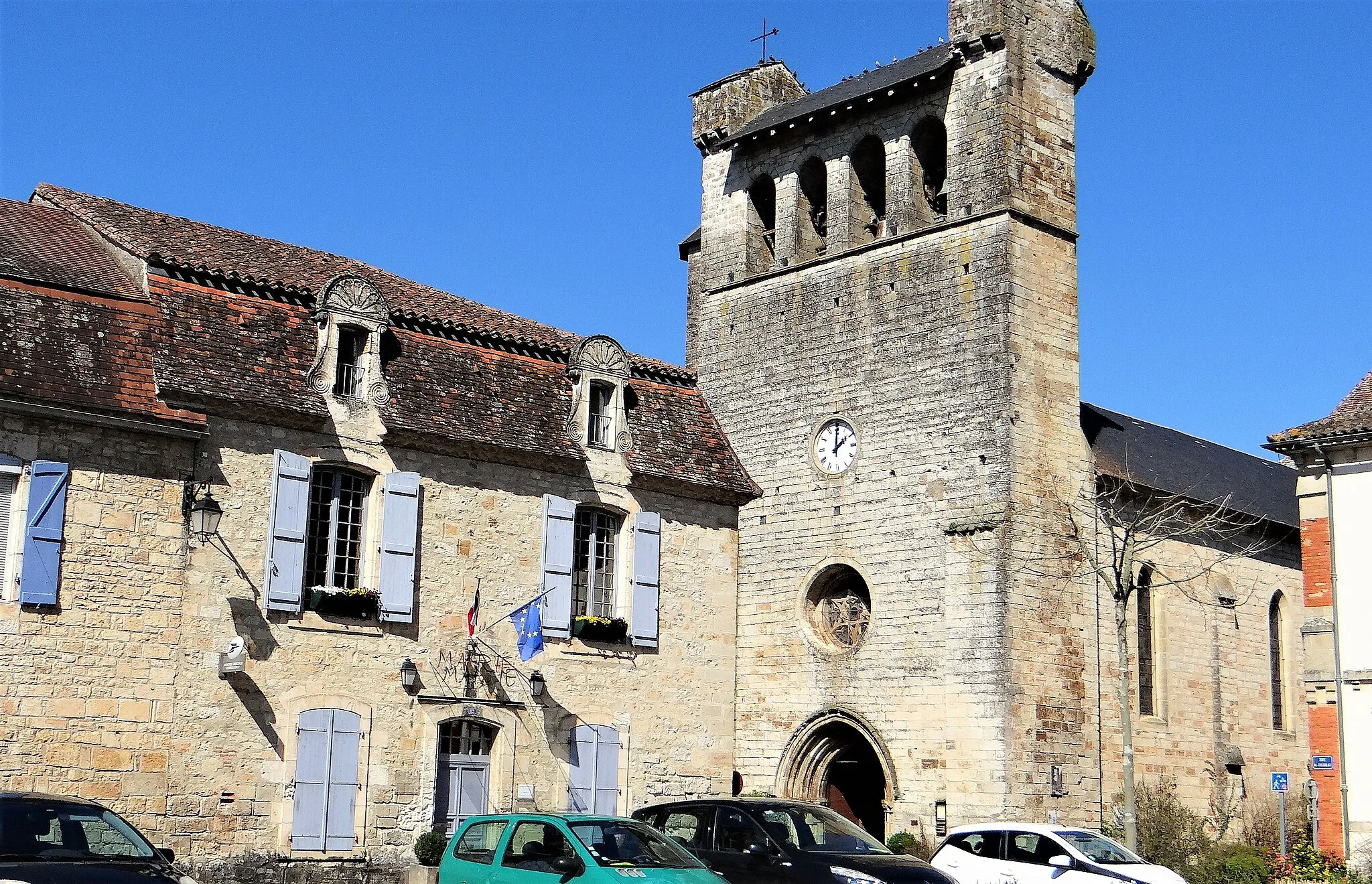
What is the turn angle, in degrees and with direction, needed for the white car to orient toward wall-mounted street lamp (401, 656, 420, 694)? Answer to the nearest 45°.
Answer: approximately 135° to its right

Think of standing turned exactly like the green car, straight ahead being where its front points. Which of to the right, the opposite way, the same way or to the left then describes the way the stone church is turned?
to the right

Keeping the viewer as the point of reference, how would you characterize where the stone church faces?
facing the viewer and to the left of the viewer

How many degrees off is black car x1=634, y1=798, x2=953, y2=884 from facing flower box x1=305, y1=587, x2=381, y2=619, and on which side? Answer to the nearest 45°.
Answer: approximately 180°

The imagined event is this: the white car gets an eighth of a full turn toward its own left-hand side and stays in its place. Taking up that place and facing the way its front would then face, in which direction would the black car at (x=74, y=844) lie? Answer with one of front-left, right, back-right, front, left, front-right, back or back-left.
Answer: back-right

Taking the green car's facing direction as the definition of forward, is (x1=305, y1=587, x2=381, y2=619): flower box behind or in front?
behind

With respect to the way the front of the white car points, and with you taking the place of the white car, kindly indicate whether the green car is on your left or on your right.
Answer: on your right

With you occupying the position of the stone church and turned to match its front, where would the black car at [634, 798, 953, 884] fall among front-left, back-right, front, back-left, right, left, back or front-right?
front-left

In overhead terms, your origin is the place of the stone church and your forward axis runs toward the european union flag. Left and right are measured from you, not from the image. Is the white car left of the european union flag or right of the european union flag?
left

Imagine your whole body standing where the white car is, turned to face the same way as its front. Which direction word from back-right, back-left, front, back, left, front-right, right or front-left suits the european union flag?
back-right

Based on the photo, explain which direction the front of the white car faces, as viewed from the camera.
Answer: facing the viewer and to the right of the viewer
